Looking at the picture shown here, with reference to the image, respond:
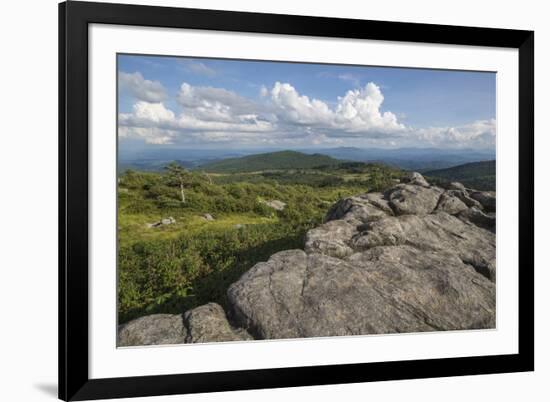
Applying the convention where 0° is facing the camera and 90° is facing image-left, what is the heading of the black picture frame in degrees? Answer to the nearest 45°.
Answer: approximately 315°
